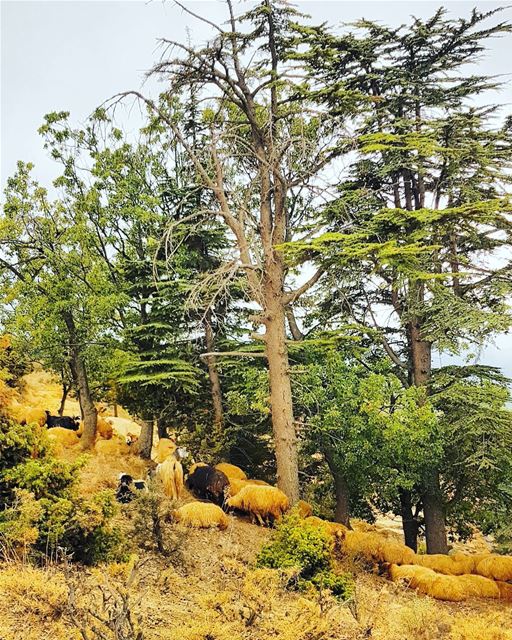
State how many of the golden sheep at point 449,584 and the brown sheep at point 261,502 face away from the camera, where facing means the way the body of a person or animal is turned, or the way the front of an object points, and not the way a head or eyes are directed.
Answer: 0

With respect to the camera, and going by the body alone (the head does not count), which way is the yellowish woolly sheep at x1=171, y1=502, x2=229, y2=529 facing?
to the viewer's left

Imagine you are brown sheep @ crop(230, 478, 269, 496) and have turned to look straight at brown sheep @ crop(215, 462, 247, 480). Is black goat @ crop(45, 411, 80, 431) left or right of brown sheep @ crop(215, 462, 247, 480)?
left

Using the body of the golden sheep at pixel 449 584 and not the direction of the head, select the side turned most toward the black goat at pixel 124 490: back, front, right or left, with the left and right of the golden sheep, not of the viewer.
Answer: front

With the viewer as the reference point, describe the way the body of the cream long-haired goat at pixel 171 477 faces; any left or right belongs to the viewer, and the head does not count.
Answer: facing away from the viewer

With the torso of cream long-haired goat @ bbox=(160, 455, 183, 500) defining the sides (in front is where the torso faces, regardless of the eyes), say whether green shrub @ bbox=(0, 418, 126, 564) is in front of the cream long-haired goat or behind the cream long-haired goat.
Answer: behind

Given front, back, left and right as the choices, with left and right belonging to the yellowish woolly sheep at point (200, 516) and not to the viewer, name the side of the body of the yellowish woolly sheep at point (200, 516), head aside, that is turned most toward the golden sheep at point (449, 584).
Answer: back

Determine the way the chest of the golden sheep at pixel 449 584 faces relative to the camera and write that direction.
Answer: to the viewer's left

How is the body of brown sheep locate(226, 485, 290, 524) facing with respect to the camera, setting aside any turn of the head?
to the viewer's left

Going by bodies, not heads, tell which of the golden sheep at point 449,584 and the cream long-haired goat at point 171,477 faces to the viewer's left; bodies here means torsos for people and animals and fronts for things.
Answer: the golden sheep at point 449,584
